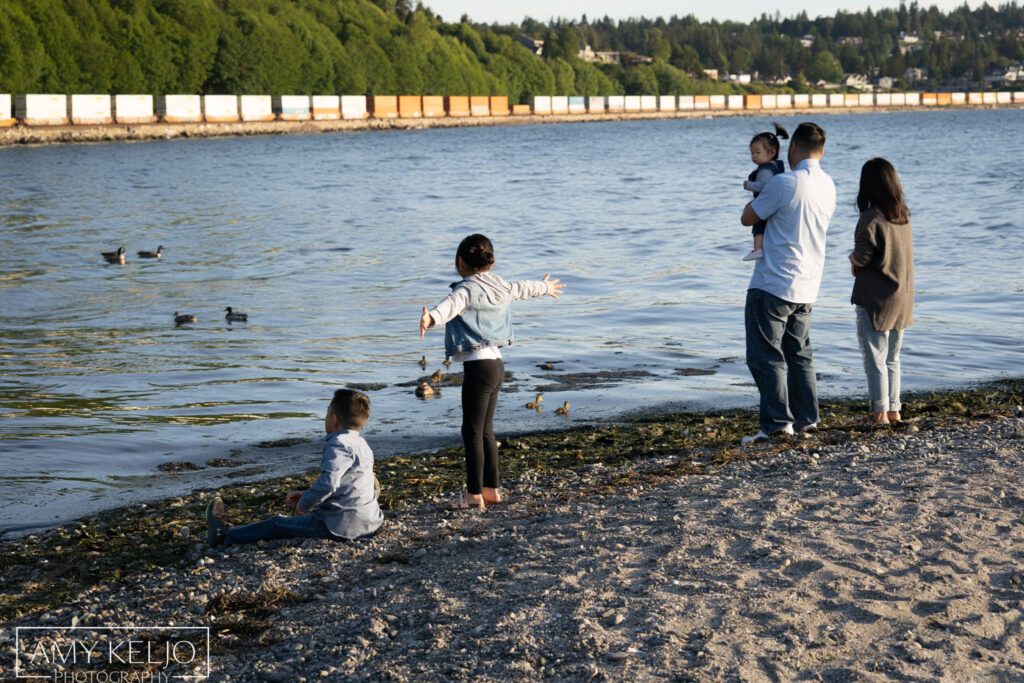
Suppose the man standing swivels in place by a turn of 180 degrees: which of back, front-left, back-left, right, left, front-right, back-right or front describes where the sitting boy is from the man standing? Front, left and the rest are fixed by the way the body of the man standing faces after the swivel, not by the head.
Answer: right

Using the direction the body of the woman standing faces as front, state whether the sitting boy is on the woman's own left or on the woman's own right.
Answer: on the woman's own left

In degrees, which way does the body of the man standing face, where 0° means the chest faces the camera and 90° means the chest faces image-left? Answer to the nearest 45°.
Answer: approximately 135°

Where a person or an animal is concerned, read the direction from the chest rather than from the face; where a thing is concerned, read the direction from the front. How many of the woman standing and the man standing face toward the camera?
0

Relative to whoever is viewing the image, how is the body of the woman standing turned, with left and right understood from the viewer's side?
facing away from the viewer and to the left of the viewer

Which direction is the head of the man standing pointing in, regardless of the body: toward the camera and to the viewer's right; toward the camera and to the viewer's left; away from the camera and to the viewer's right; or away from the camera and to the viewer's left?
away from the camera and to the viewer's left

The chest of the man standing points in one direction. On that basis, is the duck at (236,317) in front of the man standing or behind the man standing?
in front
